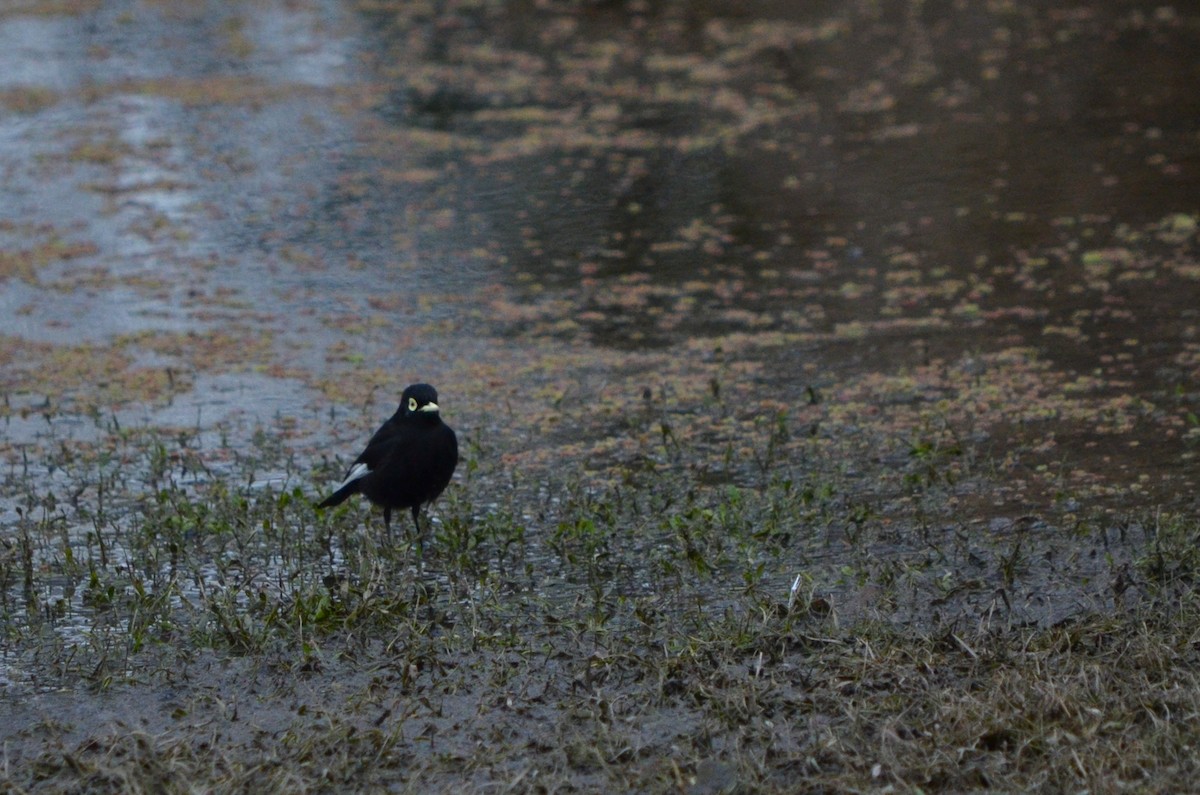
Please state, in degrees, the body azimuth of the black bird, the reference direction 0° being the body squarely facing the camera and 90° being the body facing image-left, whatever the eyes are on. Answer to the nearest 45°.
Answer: approximately 315°
